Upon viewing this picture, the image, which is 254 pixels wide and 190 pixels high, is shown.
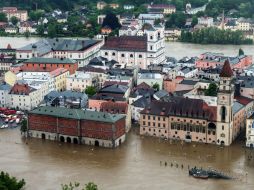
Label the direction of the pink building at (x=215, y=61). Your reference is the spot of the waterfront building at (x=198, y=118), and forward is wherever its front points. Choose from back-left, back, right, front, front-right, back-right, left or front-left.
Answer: back

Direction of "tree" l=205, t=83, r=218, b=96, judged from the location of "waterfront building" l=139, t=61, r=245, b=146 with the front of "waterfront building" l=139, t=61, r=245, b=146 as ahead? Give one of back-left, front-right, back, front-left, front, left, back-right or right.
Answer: back

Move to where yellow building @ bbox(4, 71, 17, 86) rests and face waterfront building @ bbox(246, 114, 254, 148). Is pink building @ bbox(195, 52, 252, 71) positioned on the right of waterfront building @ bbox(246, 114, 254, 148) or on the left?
left

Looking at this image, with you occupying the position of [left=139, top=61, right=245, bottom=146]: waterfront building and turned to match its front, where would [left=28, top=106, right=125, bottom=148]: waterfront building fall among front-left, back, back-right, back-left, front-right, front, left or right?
right

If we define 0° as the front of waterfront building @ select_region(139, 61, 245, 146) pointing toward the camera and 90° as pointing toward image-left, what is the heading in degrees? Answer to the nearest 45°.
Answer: approximately 0°

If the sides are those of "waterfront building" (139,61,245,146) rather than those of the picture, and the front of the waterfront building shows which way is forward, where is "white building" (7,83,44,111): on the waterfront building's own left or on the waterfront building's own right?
on the waterfront building's own right

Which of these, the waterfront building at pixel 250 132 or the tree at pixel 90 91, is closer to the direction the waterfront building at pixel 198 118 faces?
the waterfront building

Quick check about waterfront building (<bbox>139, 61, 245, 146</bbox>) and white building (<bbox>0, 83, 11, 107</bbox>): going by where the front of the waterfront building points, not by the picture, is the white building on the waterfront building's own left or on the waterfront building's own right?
on the waterfront building's own right

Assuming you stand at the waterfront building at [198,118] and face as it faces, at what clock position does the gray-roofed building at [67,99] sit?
the gray-roofed building at [67,99] is roughly at 4 o'clock from the waterfront building at [198,118].

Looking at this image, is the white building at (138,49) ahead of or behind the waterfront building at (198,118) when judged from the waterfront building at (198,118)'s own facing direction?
behind

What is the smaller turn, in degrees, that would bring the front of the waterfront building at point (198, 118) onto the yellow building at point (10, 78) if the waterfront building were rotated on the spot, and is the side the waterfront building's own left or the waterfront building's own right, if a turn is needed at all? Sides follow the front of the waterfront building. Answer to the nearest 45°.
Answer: approximately 135° to the waterfront building's own right

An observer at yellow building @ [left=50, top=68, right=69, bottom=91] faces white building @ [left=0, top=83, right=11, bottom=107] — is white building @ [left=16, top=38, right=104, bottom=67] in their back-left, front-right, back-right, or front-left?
back-right

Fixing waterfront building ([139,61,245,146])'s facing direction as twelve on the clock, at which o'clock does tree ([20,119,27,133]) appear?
The tree is roughly at 3 o'clock from the waterfront building.
